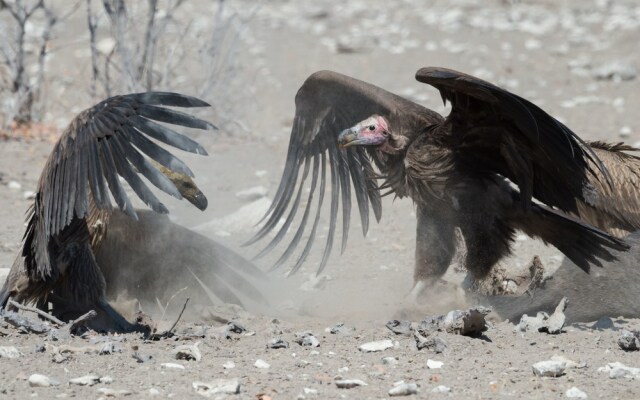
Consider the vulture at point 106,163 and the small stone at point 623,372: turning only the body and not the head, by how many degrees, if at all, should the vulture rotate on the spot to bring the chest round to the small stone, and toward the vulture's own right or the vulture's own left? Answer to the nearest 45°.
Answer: approximately 45° to the vulture's own right

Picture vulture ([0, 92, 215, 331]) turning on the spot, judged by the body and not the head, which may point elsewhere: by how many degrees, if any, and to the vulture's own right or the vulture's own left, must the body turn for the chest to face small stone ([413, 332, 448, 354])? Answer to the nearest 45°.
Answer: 0° — it already faces it

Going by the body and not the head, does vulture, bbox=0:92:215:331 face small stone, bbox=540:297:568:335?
yes

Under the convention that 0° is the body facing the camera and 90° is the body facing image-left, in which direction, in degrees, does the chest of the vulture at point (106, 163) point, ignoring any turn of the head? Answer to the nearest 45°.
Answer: approximately 270°

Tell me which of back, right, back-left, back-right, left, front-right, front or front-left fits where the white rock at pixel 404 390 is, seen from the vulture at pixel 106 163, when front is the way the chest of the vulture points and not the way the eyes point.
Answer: front-right

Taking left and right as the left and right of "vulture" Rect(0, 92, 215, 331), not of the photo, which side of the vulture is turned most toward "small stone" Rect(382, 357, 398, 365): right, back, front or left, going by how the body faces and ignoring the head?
front

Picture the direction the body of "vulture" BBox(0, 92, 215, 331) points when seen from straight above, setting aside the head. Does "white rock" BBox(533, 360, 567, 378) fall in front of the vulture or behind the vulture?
in front

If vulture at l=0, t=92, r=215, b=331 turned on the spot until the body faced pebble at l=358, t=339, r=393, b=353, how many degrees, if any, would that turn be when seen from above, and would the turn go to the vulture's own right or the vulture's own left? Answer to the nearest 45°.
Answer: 0° — it already faces it
